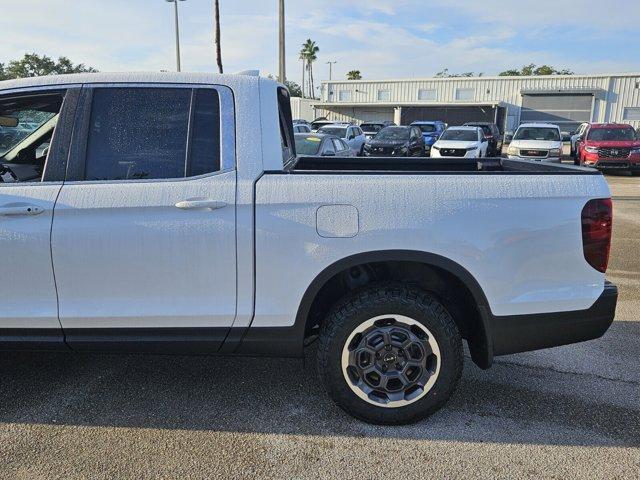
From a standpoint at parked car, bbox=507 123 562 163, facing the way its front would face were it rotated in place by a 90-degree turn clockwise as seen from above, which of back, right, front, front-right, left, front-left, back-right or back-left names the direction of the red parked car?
back

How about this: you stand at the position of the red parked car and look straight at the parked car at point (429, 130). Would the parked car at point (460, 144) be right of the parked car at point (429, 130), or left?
left

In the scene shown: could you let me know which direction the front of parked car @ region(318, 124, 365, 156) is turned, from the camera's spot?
facing the viewer and to the left of the viewer

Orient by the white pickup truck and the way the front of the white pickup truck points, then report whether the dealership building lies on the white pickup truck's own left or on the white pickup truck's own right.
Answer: on the white pickup truck's own right

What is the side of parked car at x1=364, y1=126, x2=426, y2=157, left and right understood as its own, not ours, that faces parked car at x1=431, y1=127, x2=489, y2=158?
left

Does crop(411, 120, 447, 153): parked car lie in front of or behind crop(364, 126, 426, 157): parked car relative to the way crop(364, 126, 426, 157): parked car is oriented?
behind

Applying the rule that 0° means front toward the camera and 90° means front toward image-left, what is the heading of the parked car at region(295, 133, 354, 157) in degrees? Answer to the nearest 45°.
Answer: approximately 45°

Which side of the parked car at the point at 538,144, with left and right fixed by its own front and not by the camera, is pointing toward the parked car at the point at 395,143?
right

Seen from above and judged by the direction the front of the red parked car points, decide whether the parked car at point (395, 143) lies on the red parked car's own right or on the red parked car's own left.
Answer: on the red parked car's own right

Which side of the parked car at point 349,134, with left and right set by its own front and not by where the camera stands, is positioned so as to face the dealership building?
back

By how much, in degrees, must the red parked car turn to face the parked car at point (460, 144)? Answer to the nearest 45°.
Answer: approximately 90° to its right

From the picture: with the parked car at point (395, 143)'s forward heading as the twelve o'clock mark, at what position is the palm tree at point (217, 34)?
The palm tree is roughly at 3 o'clock from the parked car.

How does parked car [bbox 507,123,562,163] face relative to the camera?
toward the camera

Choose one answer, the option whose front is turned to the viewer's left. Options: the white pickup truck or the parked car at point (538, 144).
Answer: the white pickup truck

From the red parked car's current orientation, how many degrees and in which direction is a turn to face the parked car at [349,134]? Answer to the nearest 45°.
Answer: approximately 90° to its right

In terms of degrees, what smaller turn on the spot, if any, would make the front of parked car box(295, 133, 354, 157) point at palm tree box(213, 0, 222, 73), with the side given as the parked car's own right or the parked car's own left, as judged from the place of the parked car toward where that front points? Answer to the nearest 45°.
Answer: approximately 135° to the parked car's own right

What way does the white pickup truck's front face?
to the viewer's left

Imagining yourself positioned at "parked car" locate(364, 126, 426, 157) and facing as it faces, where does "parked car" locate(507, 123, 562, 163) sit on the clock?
"parked car" locate(507, 123, 562, 163) is roughly at 8 o'clock from "parked car" locate(364, 126, 426, 157).
